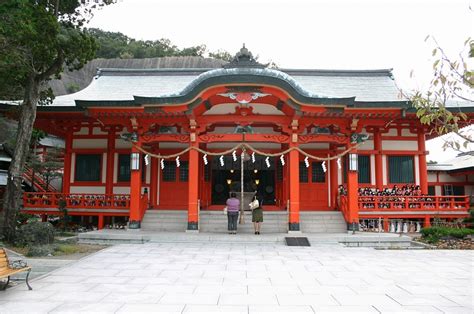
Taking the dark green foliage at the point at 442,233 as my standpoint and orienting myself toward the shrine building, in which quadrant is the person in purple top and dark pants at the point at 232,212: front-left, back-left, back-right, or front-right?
front-left

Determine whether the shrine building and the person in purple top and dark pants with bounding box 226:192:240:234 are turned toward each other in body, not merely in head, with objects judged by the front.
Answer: yes

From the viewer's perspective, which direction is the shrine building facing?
toward the camera

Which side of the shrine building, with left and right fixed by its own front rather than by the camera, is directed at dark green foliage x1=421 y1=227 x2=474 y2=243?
left

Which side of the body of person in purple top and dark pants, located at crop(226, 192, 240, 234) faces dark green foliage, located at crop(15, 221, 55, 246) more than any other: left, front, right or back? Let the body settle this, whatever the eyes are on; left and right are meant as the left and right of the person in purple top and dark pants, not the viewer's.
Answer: left

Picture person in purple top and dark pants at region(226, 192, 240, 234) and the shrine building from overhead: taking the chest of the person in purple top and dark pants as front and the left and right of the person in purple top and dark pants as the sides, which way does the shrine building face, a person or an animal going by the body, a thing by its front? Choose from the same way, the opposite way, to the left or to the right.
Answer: the opposite way

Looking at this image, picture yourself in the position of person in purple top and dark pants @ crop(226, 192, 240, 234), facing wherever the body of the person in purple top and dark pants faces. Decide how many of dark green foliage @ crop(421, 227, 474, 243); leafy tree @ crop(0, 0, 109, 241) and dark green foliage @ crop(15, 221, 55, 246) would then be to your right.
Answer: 1

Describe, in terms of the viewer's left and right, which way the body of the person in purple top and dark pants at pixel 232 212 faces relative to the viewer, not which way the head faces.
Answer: facing away from the viewer

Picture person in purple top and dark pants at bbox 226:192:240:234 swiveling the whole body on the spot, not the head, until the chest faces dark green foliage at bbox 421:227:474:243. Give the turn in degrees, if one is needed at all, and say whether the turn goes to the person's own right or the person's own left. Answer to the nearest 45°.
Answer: approximately 90° to the person's own right
